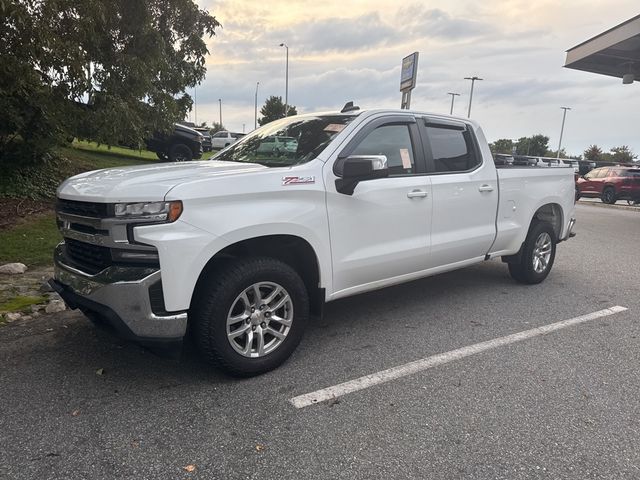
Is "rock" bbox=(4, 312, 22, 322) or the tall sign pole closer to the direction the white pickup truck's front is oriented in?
the rock

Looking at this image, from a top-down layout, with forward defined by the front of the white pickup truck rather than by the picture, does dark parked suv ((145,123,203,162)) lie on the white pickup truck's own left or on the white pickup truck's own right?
on the white pickup truck's own right

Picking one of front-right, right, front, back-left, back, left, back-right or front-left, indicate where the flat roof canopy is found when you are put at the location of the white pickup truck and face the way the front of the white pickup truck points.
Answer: back

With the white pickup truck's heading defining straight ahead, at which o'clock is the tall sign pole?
The tall sign pole is roughly at 5 o'clock from the white pickup truck.

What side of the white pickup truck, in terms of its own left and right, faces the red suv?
back

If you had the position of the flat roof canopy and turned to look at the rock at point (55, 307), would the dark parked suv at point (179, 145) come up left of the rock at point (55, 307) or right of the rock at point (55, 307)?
right

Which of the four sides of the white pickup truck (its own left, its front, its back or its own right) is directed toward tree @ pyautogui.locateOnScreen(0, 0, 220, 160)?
right

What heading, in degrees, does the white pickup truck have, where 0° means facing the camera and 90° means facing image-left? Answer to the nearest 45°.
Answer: approximately 45°
